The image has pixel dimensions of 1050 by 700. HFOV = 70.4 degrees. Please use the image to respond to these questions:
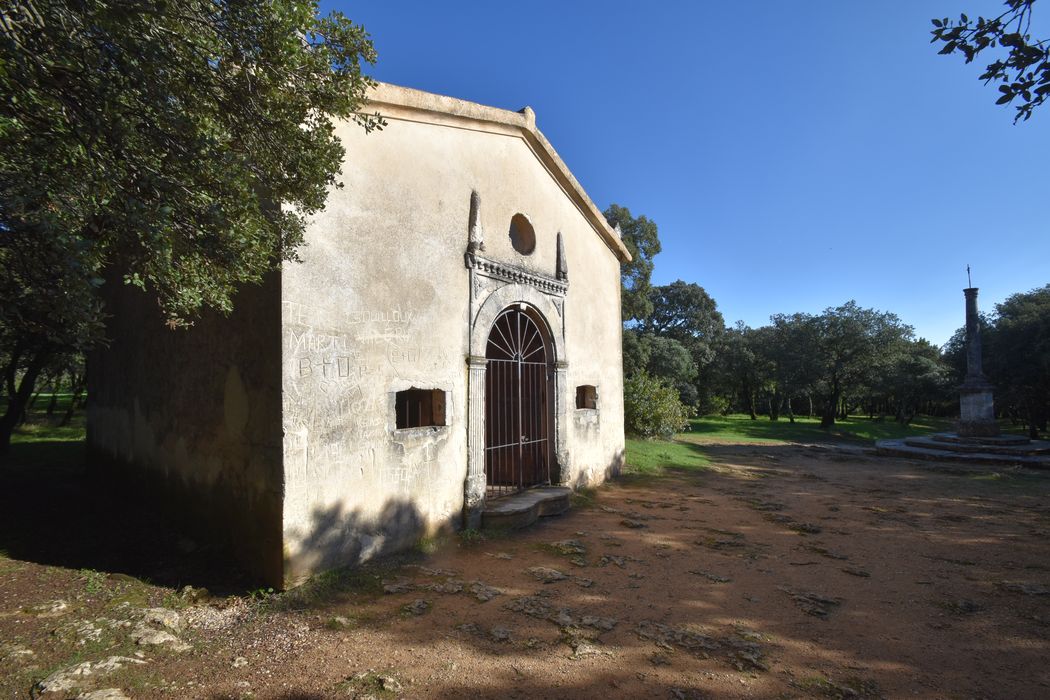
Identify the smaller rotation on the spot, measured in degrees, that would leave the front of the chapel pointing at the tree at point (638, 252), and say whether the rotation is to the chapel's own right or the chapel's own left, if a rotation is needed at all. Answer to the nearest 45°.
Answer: approximately 90° to the chapel's own left

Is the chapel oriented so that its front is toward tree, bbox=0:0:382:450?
no

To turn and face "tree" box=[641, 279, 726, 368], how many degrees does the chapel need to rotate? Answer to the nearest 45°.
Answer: approximately 90° to its left

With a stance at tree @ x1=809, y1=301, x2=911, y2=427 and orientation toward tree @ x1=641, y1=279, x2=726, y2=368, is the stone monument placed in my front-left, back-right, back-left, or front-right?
back-left

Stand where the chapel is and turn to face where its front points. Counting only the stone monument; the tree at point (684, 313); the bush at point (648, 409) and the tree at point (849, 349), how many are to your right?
0

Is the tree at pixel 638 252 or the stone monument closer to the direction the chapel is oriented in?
the stone monument

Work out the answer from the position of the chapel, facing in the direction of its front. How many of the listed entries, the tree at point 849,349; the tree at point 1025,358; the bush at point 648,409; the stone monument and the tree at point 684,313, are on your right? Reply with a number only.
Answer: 0

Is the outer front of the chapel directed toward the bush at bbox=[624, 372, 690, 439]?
no

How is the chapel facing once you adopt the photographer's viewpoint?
facing the viewer and to the right of the viewer

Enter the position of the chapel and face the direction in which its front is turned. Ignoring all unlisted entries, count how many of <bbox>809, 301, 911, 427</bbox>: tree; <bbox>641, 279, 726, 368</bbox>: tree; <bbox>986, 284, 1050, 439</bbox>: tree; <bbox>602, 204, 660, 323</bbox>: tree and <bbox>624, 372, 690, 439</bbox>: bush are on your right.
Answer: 0

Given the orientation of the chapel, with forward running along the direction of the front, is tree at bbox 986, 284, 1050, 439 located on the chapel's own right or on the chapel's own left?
on the chapel's own left
